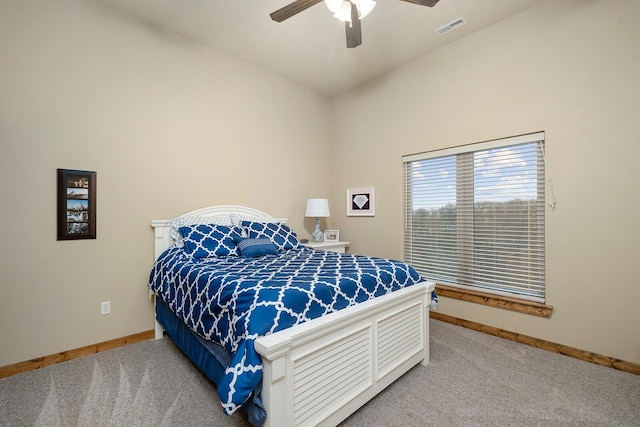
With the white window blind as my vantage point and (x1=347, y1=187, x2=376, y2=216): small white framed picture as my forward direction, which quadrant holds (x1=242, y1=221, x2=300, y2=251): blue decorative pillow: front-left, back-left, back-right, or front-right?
front-left

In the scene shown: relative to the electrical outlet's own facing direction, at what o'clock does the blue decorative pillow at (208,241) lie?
The blue decorative pillow is roughly at 10 o'clock from the electrical outlet.

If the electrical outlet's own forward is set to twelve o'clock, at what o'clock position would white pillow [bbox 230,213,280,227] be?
The white pillow is roughly at 9 o'clock from the electrical outlet.

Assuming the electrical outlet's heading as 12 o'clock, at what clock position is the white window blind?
The white window blind is roughly at 10 o'clock from the electrical outlet.

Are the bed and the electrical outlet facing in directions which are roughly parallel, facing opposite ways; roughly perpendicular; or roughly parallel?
roughly parallel

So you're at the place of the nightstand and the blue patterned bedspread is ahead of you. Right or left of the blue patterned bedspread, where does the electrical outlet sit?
right

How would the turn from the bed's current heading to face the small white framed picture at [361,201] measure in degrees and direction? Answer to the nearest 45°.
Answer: approximately 90° to its left

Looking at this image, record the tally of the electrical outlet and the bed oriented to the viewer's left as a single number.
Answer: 0

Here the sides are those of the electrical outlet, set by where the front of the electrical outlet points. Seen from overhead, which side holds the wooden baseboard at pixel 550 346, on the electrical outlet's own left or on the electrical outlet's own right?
on the electrical outlet's own left

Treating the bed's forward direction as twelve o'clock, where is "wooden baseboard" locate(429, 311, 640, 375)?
The wooden baseboard is roughly at 10 o'clock from the bed.

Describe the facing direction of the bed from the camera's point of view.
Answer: facing the viewer and to the right of the viewer

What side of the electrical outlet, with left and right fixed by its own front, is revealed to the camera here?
front

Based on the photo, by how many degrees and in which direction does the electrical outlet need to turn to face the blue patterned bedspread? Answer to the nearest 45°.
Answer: approximately 45° to its left

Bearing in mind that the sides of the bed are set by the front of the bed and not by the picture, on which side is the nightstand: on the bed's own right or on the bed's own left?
on the bed's own left

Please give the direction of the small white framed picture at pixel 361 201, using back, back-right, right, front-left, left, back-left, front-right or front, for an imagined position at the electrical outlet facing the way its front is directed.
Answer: left
